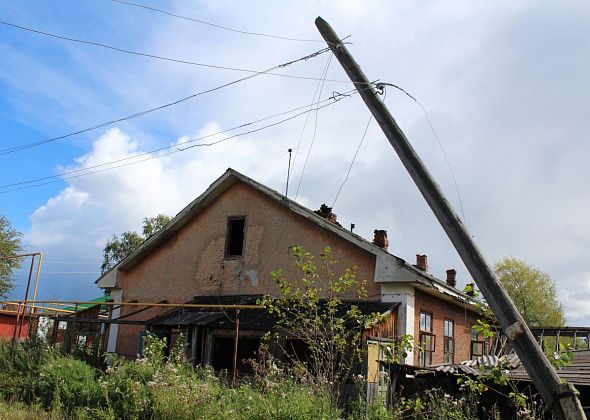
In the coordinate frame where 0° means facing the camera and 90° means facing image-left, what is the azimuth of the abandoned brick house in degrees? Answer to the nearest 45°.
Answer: approximately 0°

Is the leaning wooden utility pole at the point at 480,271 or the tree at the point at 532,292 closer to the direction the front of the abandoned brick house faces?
the leaning wooden utility pole

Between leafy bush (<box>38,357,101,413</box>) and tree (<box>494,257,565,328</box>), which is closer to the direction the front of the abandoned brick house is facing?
the leafy bush

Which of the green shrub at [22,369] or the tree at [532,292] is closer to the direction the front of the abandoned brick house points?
the green shrub

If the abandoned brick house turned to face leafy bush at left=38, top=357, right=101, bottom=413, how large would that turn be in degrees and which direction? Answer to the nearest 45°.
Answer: approximately 45° to its right

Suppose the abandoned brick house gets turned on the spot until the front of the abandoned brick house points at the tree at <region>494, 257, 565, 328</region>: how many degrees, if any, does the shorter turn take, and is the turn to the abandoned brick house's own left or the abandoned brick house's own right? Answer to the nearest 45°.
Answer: approximately 135° to the abandoned brick house's own left

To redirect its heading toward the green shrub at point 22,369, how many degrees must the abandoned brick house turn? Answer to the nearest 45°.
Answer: approximately 45° to its right
